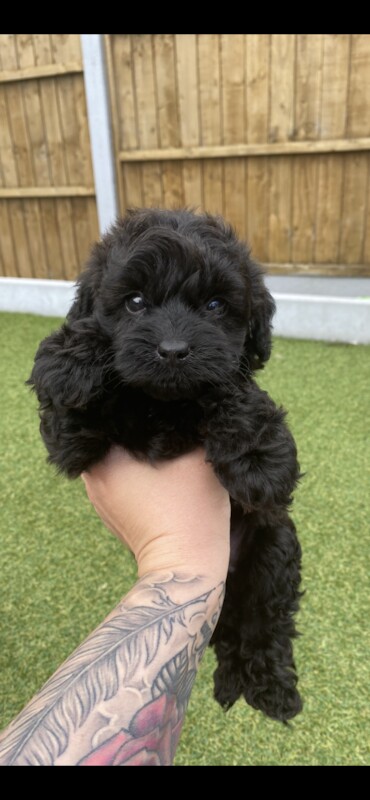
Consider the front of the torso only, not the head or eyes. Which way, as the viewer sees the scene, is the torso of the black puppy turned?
toward the camera

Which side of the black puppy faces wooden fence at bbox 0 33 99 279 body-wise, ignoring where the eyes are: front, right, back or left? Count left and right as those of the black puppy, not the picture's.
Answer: back

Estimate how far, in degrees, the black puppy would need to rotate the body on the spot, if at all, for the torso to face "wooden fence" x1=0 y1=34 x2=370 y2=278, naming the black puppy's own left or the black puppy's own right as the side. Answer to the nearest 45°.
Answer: approximately 180°
